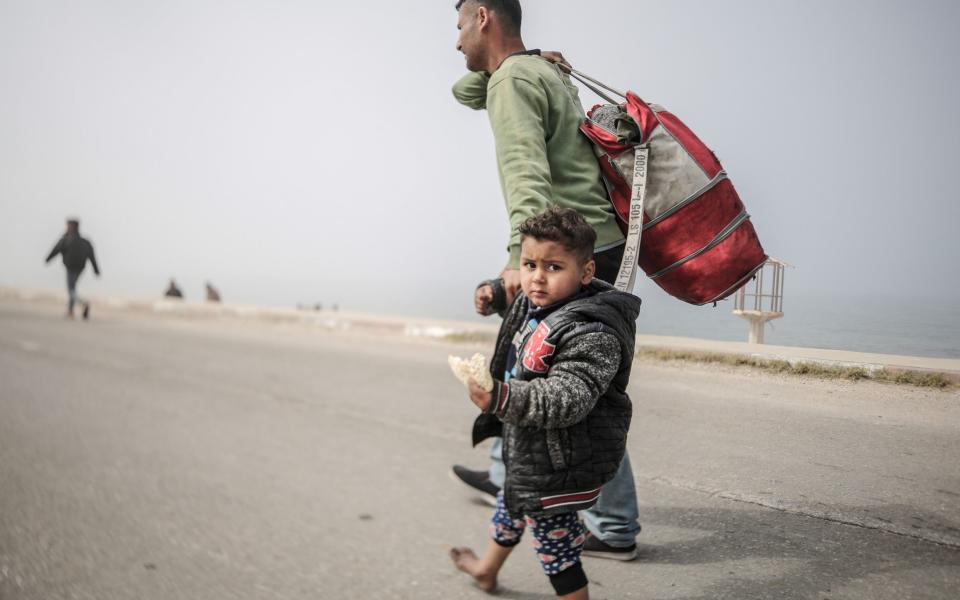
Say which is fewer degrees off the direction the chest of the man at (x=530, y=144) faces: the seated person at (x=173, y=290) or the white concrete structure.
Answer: the seated person

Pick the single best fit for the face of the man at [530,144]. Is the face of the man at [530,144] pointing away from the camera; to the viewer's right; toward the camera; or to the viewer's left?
to the viewer's left

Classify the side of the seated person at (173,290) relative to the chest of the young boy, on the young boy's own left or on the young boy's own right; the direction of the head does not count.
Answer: on the young boy's own right

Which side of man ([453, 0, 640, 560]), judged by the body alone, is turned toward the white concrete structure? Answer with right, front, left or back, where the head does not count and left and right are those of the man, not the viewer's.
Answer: right

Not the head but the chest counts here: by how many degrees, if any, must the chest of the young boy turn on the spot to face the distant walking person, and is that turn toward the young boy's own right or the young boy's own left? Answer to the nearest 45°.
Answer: approximately 90° to the young boy's own right

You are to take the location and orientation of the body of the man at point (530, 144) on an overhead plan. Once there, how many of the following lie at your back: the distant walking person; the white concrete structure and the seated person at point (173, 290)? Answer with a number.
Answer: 1

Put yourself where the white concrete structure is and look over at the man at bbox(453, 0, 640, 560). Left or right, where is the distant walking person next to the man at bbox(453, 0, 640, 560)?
right

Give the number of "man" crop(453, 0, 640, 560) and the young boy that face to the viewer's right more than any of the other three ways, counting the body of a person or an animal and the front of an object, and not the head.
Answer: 0

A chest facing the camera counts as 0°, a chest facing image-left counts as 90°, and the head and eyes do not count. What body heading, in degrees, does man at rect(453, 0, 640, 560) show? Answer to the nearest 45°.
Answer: approximately 90°
